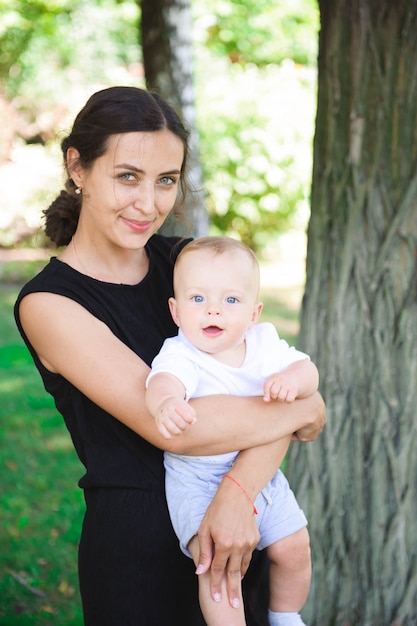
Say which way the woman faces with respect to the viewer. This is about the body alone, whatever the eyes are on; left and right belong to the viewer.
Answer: facing the viewer and to the right of the viewer

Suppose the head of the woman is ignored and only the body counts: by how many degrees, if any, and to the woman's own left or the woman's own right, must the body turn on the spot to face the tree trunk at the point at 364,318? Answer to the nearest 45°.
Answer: approximately 90° to the woman's own left

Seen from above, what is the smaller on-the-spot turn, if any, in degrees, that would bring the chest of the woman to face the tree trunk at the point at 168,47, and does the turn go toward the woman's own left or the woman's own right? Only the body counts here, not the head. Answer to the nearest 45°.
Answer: approximately 135° to the woman's own left
